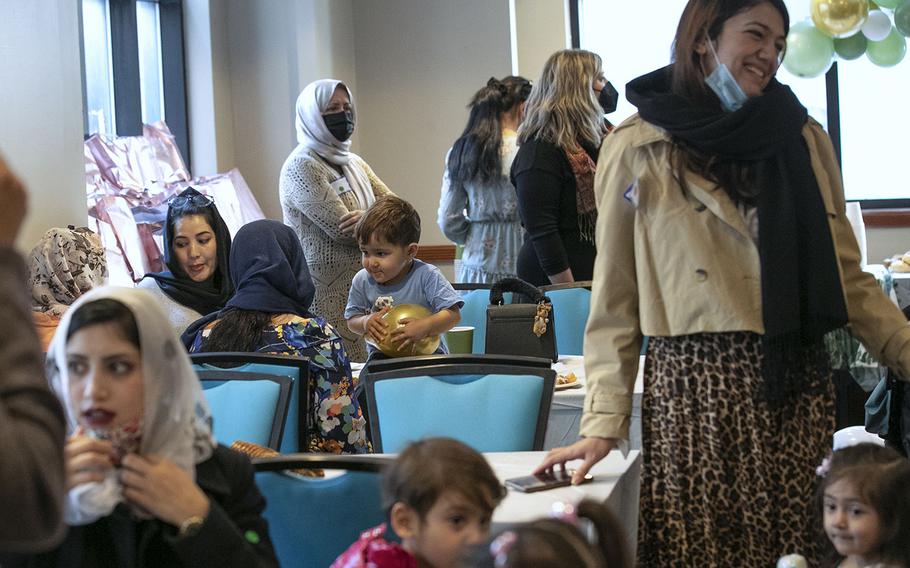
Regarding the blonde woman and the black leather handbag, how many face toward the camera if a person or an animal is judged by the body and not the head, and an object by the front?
1

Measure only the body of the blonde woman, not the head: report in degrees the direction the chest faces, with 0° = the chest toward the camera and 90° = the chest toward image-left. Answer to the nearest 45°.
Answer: approximately 270°

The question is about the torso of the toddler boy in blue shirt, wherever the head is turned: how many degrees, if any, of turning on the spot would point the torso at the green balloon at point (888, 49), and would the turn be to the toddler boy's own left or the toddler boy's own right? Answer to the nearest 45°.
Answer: approximately 180°

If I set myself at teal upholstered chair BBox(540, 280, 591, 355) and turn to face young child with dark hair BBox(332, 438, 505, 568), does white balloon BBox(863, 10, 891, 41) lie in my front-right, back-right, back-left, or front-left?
back-left

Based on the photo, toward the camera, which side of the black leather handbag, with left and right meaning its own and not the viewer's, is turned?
front

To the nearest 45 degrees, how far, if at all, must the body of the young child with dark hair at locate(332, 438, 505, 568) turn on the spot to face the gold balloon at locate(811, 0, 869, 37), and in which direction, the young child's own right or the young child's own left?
approximately 90° to the young child's own left

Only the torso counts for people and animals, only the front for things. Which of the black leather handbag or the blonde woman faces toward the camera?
the black leather handbag

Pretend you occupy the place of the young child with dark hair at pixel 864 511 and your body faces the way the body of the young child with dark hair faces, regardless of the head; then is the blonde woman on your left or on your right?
on your right

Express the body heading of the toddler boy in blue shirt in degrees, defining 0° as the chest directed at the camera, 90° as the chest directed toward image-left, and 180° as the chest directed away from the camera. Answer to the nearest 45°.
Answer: approximately 45°

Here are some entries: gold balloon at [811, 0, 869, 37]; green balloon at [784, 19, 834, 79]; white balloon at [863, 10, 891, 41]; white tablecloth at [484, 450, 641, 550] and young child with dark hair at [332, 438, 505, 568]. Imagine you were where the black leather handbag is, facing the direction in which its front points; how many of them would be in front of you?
2

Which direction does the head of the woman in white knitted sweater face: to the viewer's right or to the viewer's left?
to the viewer's right

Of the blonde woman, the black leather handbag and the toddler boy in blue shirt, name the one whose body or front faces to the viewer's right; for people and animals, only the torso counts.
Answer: the blonde woman

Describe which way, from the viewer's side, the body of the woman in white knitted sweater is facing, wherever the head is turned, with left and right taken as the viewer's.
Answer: facing the viewer and to the right of the viewer

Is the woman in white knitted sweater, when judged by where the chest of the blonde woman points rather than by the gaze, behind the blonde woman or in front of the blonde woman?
behind
